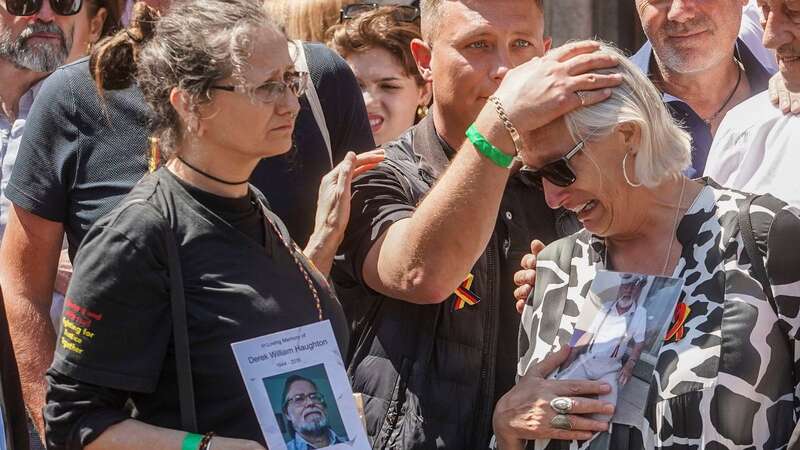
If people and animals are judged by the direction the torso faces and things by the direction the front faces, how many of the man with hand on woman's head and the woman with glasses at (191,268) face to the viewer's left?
0

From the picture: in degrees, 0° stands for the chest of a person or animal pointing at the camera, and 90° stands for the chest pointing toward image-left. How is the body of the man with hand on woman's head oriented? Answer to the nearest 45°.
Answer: approximately 315°

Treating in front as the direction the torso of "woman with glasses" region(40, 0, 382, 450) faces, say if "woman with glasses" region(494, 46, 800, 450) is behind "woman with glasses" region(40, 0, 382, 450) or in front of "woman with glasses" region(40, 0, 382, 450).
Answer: in front

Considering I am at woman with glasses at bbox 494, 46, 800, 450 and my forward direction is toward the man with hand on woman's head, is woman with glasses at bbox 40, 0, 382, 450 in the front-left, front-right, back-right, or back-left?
front-left

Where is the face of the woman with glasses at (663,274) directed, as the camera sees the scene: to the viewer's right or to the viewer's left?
to the viewer's left

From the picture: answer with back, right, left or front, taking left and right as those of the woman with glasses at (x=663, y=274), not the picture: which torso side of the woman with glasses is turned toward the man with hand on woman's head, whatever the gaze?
right

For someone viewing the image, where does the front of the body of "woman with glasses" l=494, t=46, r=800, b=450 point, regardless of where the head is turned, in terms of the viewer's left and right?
facing the viewer and to the left of the viewer

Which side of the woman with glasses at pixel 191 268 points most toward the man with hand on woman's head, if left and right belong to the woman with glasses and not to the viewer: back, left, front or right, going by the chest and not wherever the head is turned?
left

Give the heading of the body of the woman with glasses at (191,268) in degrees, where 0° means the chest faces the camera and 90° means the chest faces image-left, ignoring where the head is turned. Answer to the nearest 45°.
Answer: approximately 315°

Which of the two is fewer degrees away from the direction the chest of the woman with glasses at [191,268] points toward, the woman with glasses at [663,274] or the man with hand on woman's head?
the woman with glasses

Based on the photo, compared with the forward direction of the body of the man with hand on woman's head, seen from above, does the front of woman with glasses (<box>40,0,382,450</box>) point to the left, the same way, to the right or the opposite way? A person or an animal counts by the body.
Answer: the same way

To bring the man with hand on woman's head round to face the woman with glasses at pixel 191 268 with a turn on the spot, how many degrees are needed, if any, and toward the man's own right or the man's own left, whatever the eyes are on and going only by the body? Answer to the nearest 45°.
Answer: approximately 90° to the man's own right

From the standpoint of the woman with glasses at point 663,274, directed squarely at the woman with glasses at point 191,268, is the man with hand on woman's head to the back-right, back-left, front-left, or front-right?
front-right

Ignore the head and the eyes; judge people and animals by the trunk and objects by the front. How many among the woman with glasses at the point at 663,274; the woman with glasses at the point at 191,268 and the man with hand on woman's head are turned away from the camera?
0
